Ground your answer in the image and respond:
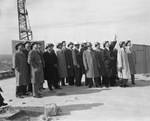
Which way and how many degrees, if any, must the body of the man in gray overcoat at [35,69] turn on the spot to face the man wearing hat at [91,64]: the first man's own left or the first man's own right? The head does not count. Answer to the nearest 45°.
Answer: approximately 90° to the first man's own left

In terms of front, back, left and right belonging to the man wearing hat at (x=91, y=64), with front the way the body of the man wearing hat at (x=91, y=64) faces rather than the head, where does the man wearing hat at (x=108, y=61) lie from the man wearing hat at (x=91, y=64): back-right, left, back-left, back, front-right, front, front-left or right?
back-left

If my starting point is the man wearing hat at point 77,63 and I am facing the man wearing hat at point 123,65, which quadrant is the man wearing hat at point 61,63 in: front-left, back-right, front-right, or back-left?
back-right

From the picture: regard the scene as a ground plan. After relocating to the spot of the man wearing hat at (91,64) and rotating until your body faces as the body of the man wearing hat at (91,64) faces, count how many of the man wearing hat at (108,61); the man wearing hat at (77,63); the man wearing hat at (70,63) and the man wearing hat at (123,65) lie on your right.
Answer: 2

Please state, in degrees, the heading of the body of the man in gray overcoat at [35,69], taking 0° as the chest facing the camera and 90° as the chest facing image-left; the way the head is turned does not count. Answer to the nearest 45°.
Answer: approximately 315°

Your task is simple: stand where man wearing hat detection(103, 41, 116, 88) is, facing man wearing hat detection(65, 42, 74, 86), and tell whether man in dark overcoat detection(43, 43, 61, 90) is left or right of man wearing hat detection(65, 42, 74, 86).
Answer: left

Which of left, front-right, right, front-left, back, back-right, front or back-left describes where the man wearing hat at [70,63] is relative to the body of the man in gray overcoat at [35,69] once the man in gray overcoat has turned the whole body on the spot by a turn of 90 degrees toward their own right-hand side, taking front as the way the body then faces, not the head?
back

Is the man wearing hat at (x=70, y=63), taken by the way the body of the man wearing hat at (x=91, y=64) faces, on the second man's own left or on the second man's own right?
on the second man's own right

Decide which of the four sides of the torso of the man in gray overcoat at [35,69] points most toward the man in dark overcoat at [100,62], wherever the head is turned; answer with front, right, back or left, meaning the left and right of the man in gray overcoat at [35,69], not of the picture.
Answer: left

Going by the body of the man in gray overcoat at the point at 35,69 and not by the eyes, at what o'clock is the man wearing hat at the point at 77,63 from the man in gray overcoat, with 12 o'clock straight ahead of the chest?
The man wearing hat is roughly at 9 o'clock from the man in gray overcoat.
